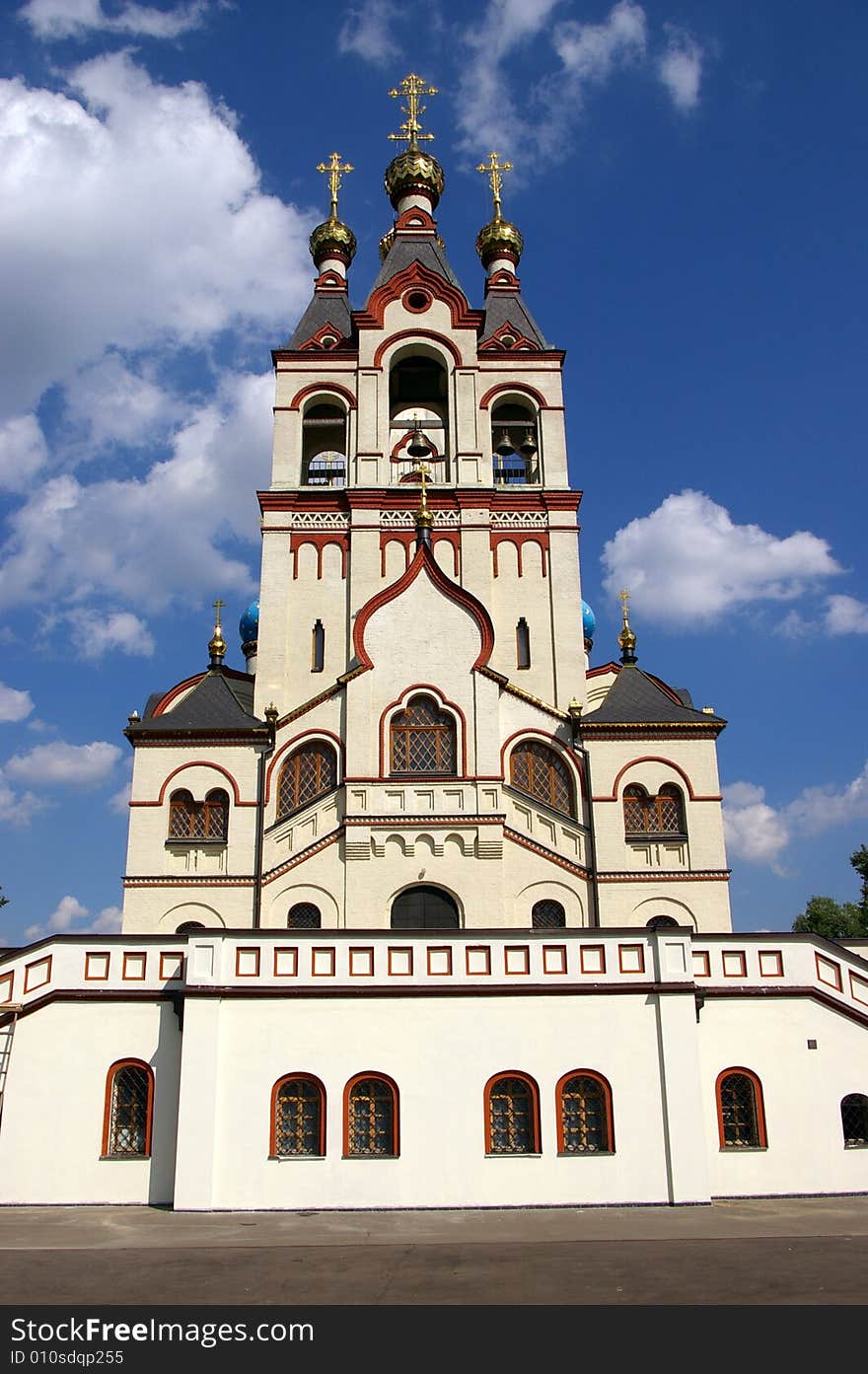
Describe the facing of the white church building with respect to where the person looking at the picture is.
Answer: facing the viewer

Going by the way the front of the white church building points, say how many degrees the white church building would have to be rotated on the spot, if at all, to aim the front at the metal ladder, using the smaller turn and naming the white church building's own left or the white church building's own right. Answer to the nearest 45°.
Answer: approximately 45° to the white church building's own right
